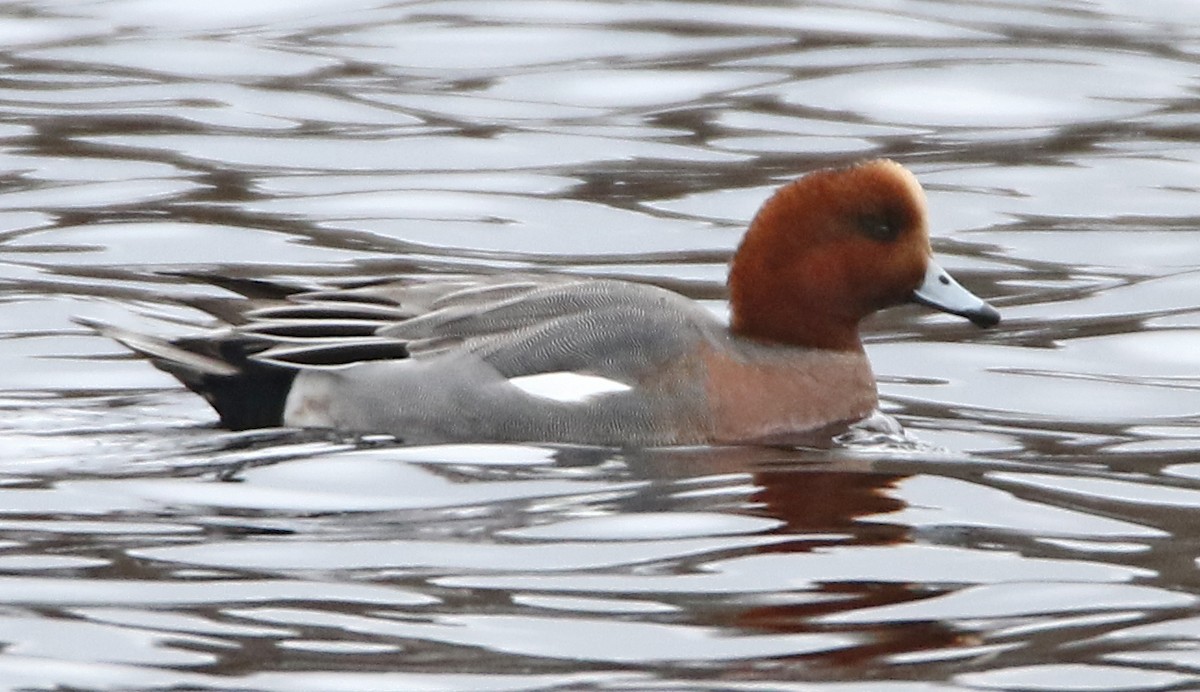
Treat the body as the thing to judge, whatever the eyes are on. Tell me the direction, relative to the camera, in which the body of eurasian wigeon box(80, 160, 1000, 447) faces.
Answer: to the viewer's right
